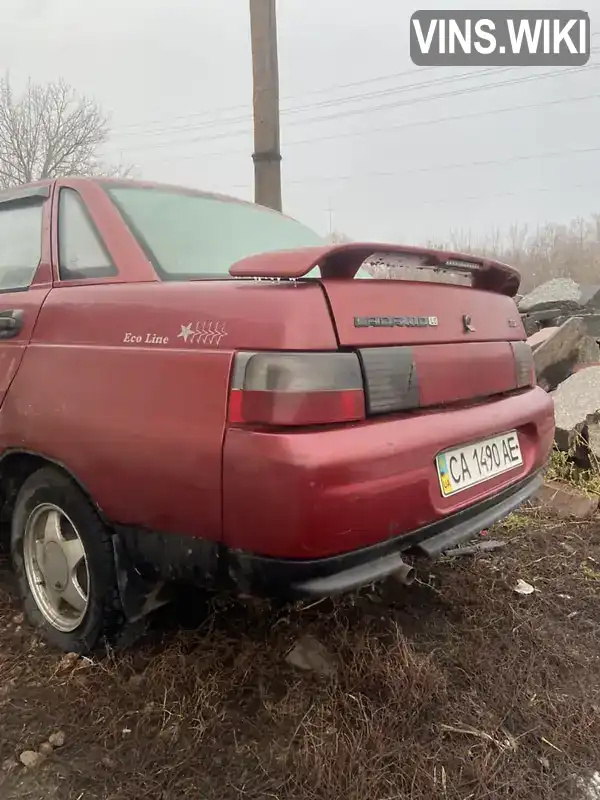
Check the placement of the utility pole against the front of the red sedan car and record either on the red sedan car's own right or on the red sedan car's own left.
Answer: on the red sedan car's own right

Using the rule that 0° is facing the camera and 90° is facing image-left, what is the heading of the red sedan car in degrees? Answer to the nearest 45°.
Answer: approximately 135°

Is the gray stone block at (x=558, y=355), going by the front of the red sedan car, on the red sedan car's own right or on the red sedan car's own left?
on the red sedan car's own right

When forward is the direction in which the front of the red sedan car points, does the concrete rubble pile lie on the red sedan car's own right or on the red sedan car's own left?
on the red sedan car's own right
